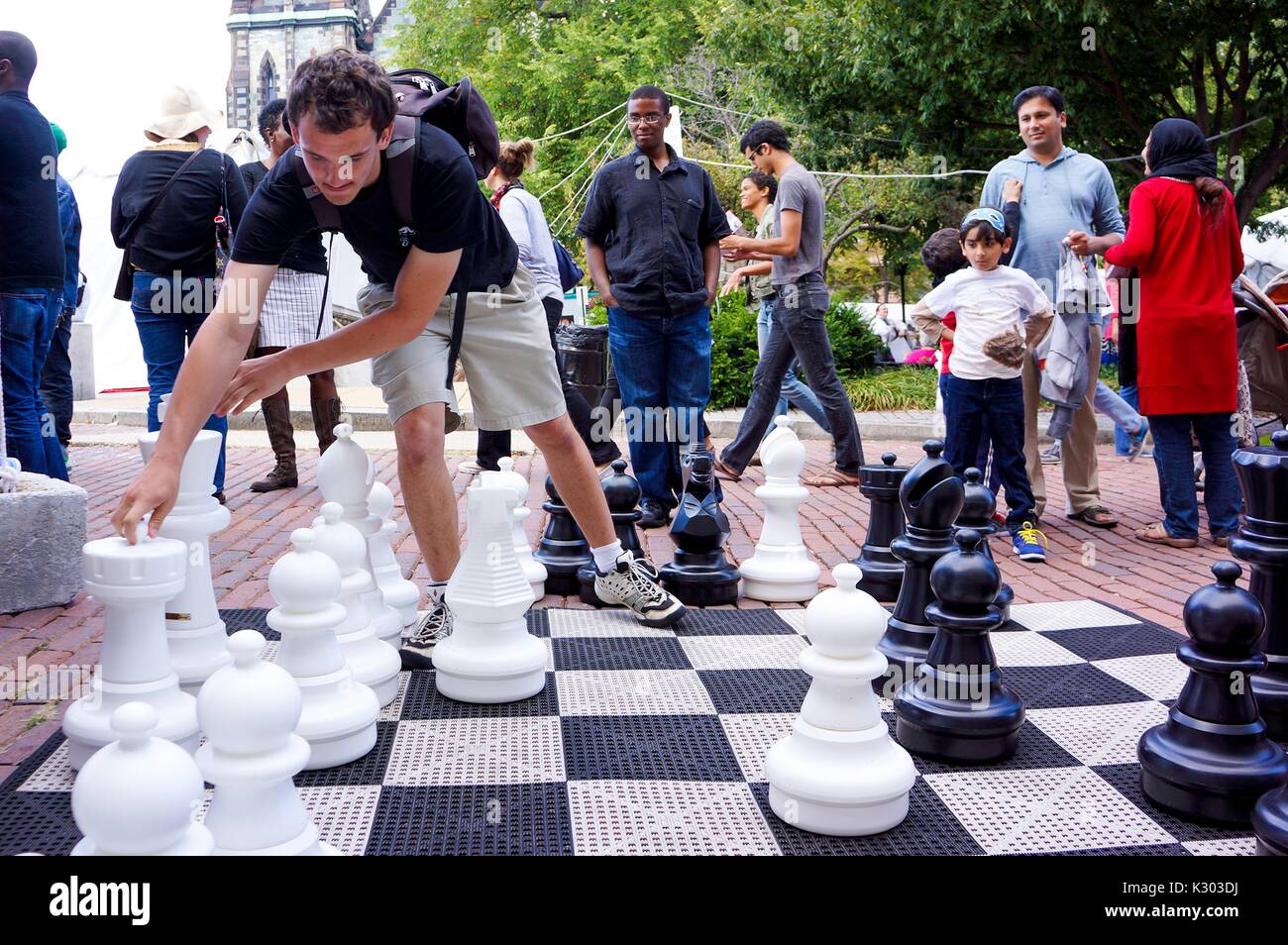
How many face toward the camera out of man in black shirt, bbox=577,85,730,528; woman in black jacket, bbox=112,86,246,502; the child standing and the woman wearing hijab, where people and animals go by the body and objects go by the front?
2

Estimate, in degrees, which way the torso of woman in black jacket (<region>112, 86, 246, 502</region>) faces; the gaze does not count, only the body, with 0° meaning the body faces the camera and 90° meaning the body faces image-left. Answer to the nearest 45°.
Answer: approximately 180°

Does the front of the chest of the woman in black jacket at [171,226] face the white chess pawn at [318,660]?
no

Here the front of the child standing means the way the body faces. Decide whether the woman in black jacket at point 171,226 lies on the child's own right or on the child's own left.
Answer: on the child's own right

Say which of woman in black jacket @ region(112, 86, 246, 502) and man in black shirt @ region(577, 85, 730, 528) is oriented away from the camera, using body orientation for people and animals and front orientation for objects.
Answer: the woman in black jacket

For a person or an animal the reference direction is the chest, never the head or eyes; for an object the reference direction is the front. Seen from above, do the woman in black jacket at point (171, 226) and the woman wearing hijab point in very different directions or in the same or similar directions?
same or similar directions

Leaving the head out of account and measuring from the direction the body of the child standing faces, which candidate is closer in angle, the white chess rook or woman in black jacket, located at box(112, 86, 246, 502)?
the white chess rook

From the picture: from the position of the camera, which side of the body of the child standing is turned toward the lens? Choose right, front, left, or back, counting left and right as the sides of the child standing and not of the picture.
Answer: front

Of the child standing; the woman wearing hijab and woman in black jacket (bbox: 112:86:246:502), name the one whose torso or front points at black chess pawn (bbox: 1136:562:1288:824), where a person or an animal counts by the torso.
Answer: the child standing

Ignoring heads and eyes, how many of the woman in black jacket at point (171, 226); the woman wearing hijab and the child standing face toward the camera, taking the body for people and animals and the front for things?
1

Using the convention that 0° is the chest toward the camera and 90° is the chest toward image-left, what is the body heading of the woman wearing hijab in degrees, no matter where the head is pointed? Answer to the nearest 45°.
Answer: approximately 135°

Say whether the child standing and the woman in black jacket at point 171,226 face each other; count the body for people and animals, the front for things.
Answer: no

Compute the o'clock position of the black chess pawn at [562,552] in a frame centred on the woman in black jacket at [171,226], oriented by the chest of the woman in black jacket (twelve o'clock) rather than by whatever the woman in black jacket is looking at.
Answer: The black chess pawn is roughly at 5 o'clock from the woman in black jacket.

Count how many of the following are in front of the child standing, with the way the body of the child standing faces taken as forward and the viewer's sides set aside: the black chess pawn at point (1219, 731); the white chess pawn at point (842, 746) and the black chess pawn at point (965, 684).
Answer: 3

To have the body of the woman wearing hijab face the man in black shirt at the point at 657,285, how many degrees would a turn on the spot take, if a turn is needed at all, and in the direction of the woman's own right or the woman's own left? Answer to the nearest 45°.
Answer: approximately 45° to the woman's own left

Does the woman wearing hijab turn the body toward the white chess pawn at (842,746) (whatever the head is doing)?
no

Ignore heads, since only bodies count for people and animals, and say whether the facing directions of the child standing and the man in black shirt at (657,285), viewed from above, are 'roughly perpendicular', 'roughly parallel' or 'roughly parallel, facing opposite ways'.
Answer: roughly parallel

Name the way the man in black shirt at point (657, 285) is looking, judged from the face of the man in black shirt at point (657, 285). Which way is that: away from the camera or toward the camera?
toward the camera
